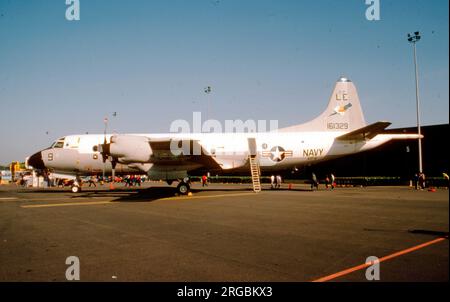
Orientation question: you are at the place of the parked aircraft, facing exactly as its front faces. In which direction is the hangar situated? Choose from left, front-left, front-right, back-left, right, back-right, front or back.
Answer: back-right

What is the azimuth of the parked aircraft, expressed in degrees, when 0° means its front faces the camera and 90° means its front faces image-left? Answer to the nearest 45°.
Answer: approximately 90°
